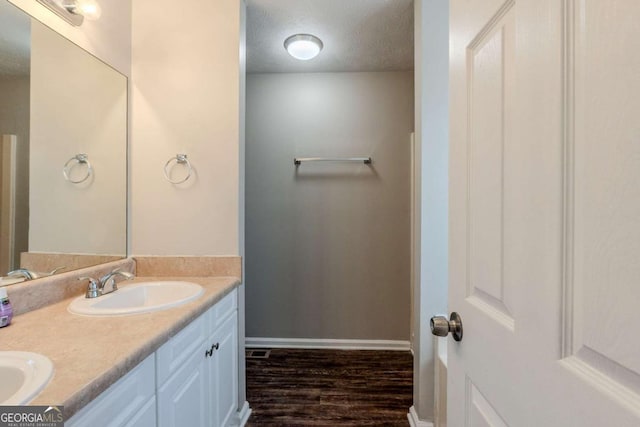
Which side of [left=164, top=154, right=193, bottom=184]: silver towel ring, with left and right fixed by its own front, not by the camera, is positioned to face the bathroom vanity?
front

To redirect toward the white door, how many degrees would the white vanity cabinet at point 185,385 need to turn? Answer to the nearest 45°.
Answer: approximately 45° to its right

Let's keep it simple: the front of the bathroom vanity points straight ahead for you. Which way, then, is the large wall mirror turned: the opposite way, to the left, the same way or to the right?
the same way

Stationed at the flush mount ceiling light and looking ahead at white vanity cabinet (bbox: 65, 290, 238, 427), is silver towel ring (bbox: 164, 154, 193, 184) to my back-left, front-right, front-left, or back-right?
front-right

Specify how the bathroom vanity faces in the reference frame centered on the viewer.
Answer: facing the viewer and to the right of the viewer

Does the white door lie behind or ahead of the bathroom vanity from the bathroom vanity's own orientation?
ahead

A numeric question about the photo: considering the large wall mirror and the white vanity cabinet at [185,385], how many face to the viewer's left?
0

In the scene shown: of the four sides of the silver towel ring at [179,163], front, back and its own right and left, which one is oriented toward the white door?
front
